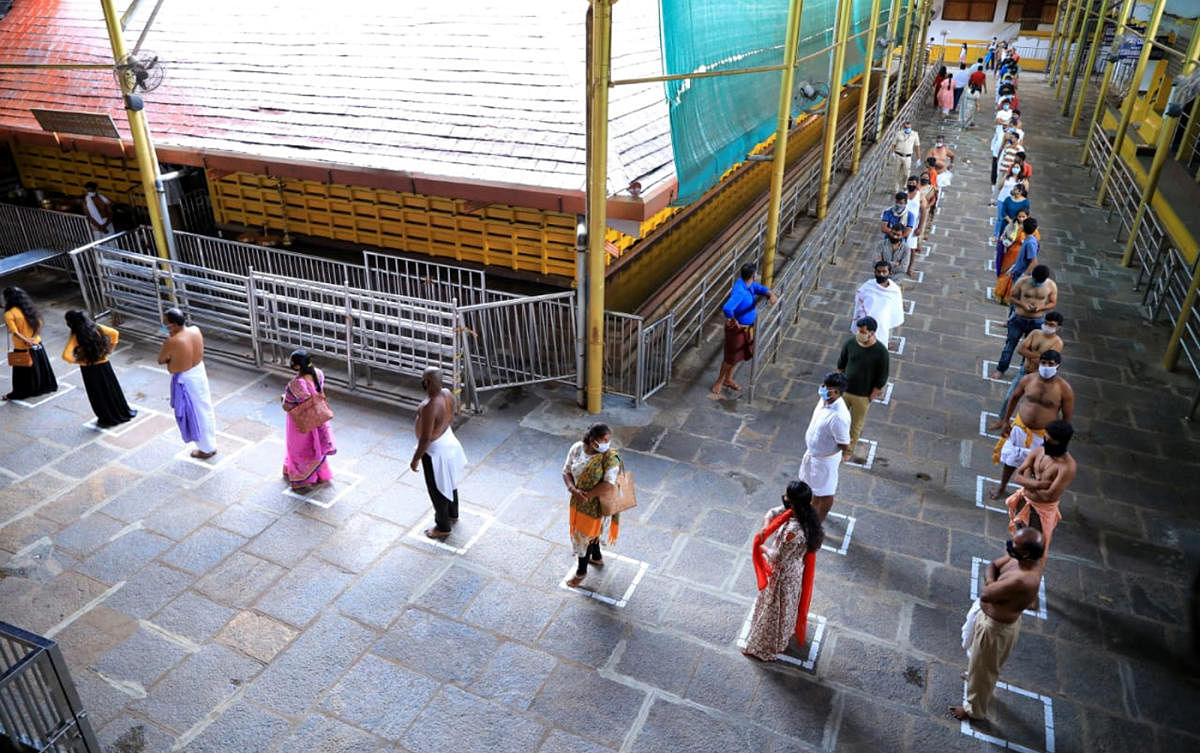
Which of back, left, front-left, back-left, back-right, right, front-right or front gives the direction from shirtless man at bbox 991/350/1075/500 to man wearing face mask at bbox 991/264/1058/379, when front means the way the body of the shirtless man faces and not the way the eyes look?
back

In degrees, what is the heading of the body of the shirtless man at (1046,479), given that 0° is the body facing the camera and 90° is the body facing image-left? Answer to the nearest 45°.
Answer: approximately 45°

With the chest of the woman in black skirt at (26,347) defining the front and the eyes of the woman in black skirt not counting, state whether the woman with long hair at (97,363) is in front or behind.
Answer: behind

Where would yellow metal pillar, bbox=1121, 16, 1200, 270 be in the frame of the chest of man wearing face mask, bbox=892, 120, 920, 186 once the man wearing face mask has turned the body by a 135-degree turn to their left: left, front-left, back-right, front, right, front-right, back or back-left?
front-right

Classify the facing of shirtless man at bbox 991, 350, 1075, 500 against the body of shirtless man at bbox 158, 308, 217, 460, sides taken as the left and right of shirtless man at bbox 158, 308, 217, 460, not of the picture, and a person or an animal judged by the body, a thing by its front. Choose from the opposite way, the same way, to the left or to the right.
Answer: to the left

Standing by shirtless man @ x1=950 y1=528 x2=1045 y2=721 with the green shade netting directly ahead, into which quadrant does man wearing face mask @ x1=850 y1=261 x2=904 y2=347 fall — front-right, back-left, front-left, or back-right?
front-right

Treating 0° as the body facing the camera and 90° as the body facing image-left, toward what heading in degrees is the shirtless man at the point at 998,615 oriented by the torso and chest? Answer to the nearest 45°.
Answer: approximately 90°

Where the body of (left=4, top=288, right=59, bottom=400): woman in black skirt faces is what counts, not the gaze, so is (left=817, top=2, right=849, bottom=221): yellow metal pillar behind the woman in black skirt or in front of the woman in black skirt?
behind

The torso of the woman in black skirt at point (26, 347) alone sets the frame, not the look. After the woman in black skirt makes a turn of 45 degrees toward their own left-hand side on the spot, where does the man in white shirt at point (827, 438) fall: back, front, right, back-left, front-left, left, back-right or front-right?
back-left

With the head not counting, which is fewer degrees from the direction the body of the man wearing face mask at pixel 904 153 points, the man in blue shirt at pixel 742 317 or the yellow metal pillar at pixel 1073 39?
the man in blue shirt

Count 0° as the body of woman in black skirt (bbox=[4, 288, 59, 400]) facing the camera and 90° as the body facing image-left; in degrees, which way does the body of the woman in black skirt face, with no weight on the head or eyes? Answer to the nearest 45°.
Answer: approximately 135°

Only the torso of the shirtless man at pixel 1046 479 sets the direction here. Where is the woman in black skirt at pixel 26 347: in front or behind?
in front

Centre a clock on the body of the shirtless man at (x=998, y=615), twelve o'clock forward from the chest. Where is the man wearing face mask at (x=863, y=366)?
The man wearing face mask is roughly at 2 o'clock from the shirtless man.

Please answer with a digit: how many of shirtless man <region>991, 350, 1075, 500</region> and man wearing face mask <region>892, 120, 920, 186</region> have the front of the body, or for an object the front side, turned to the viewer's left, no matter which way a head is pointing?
0
